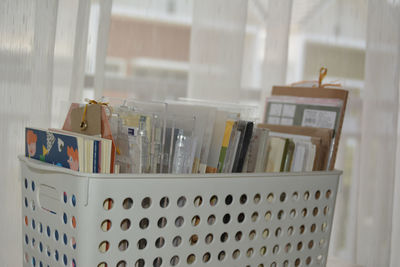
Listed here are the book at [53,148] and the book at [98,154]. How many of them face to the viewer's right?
0

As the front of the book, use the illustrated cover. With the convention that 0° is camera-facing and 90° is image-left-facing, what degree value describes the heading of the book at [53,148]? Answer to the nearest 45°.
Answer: approximately 45°

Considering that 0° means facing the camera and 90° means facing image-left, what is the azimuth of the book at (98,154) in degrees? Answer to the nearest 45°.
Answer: approximately 45°
